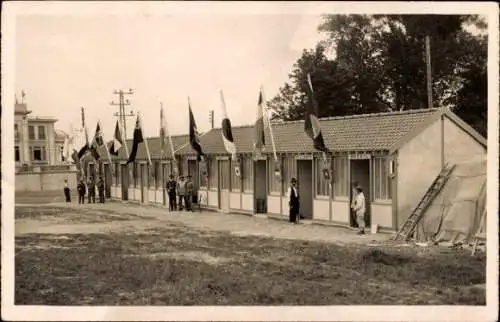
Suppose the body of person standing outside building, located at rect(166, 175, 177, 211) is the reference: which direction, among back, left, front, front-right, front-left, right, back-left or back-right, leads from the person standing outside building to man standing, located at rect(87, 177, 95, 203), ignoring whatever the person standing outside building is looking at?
back-right

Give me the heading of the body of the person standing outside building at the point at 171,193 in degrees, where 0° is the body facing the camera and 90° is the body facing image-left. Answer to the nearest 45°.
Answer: approximately 0°

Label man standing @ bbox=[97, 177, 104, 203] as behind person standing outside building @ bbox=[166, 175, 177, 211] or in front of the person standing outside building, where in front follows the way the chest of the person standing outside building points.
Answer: behind

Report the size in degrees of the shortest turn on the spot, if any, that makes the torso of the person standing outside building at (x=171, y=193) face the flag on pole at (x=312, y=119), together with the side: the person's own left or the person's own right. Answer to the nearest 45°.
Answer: approximately 45° to the person's own left
